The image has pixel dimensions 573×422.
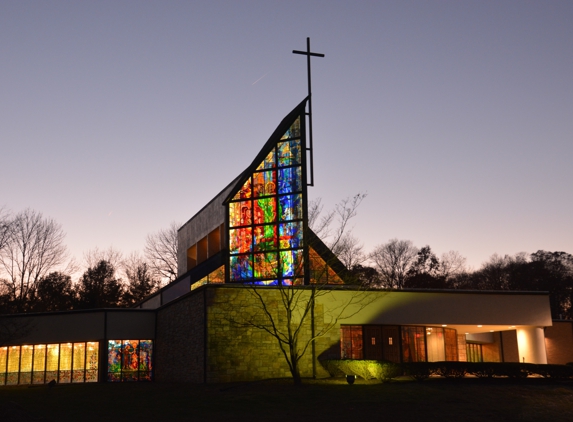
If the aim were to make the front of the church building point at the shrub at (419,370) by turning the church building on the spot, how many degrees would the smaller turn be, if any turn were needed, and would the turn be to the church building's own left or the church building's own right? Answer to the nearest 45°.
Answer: approximately 45° to the church building's own left

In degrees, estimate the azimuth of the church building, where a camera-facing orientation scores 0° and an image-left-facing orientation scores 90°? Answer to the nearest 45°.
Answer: approximately 0°
